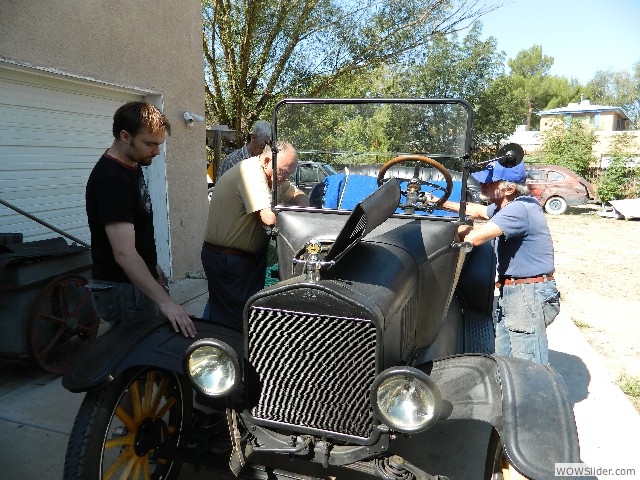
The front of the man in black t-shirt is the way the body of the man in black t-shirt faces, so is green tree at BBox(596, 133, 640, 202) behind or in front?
in front

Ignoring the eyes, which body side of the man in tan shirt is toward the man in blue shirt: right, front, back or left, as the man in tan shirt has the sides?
front

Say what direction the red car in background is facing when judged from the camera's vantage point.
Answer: facing to the left of the viewer

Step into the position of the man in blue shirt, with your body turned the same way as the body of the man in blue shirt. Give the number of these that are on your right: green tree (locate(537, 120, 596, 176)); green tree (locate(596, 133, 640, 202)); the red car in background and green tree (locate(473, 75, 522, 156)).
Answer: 4

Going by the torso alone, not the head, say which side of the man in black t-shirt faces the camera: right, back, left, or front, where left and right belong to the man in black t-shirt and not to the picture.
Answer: right

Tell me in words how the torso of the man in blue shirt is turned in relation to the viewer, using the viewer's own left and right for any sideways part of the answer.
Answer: facing to the left of the viewer

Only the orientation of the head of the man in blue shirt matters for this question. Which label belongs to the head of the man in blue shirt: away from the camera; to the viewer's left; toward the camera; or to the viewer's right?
to the viewer's left

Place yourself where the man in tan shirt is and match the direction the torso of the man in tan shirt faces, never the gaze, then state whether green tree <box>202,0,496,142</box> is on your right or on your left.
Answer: on your left

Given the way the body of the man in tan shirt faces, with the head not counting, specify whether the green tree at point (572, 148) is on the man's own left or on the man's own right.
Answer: on the man's own left

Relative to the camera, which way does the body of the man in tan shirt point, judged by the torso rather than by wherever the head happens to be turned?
to the viewer's right

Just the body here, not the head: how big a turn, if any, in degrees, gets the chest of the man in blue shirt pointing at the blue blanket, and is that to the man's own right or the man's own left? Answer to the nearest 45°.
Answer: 0° — they already face it

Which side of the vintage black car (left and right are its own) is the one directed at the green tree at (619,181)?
back
